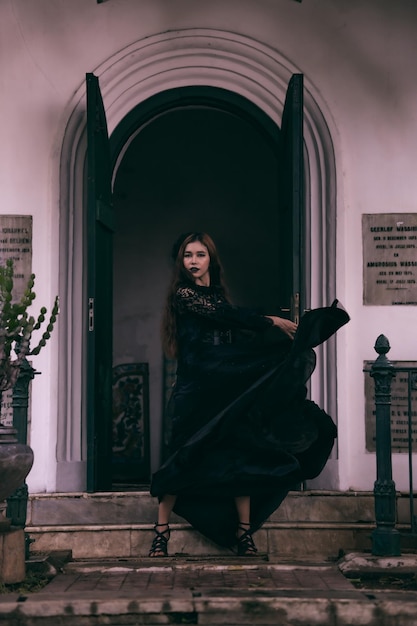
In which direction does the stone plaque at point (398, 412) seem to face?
toward the camera

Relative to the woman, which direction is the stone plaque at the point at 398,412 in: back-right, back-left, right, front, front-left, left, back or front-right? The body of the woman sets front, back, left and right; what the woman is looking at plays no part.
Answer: back-left

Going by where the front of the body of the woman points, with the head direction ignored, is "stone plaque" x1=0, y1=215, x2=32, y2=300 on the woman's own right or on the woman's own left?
on the woman's own right

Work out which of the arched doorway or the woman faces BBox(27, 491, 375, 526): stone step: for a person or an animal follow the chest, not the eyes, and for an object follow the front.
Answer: the arched doorway

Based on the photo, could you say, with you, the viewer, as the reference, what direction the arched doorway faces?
facing the viewer

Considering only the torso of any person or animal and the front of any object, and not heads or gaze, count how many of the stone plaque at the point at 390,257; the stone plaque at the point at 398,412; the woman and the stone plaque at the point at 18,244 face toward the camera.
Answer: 4

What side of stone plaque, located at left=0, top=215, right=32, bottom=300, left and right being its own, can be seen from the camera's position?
front

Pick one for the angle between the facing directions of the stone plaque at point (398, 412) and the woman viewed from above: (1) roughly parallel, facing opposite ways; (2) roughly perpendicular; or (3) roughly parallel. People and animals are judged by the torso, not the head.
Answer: roughly parallel

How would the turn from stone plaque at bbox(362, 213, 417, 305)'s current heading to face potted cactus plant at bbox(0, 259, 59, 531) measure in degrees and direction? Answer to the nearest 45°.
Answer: approximately 45° to its right
